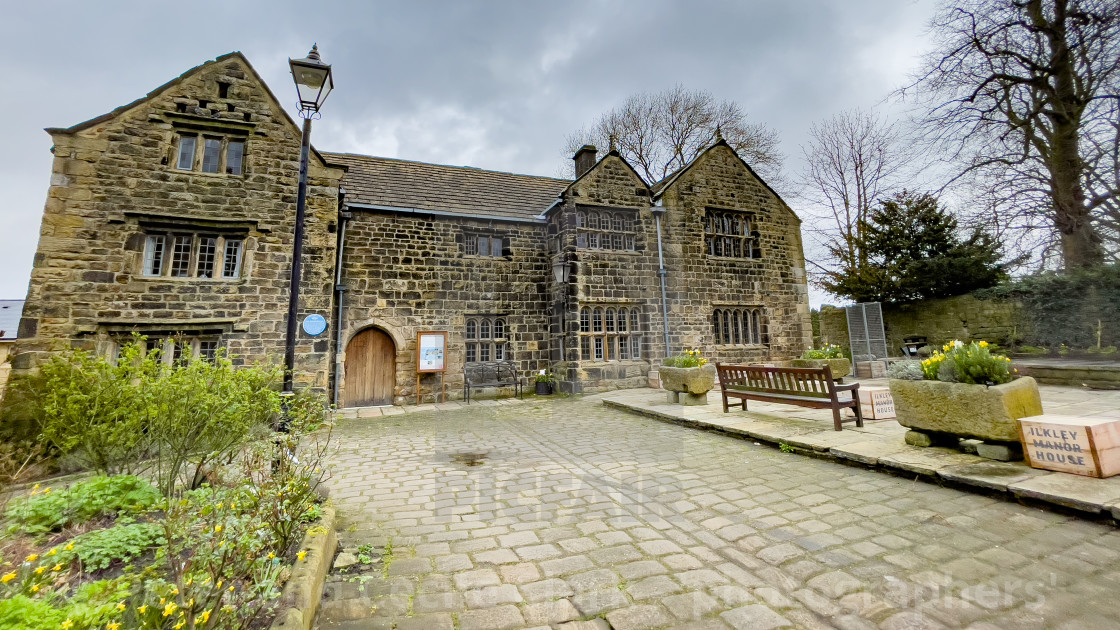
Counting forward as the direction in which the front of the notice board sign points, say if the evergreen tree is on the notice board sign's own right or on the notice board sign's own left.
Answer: on the notice board sign's own left

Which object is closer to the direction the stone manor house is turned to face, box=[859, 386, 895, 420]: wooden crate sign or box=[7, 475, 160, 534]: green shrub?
the green shrub

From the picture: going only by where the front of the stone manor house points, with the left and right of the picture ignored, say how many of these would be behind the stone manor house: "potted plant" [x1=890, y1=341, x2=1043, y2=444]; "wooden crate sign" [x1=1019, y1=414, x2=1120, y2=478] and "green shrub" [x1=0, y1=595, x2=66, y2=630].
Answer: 0

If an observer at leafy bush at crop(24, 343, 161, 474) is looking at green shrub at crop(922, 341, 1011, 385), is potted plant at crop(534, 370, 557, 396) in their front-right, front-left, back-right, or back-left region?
front-left

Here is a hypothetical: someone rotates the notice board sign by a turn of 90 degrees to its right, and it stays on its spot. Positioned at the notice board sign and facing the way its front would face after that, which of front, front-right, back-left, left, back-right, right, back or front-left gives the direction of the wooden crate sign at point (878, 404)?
back-left

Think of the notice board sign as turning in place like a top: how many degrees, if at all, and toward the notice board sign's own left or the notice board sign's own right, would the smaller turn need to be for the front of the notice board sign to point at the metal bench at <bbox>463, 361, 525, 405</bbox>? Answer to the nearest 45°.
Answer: approximately 90° to the notice board sign's own left

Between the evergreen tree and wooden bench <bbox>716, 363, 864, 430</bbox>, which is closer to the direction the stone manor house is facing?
the wooden bench

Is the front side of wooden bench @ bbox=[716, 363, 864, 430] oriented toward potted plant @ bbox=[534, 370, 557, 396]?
no

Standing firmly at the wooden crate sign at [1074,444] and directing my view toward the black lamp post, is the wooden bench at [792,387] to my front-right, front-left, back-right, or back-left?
front-right

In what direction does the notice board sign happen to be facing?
toward the camera

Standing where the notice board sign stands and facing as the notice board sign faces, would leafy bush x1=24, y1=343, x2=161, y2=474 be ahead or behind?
ahead

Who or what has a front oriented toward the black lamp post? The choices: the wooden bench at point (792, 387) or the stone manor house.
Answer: the stone manor house

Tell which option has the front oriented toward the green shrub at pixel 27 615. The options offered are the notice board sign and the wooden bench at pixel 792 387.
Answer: the notice board sign

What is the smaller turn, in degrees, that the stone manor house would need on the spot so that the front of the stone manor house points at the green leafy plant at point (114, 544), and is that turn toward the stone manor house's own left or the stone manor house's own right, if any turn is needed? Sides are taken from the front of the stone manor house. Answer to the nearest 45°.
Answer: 0° — it already faces it
